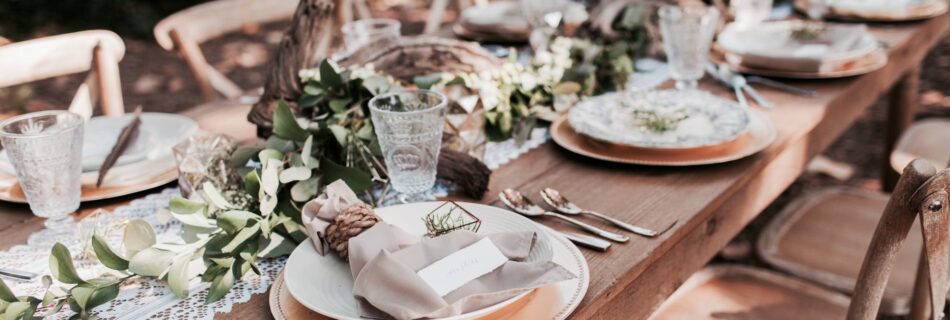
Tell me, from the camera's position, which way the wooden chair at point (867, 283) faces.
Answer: facing away from the viewer and to the left of the viewer

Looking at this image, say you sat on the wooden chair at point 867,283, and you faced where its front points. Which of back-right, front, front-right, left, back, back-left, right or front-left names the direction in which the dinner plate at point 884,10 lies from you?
front-right

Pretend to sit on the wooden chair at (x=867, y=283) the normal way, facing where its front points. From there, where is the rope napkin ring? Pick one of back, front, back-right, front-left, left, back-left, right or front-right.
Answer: left

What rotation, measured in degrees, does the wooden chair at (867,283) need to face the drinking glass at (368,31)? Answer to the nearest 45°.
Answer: approximately 45° to its left
